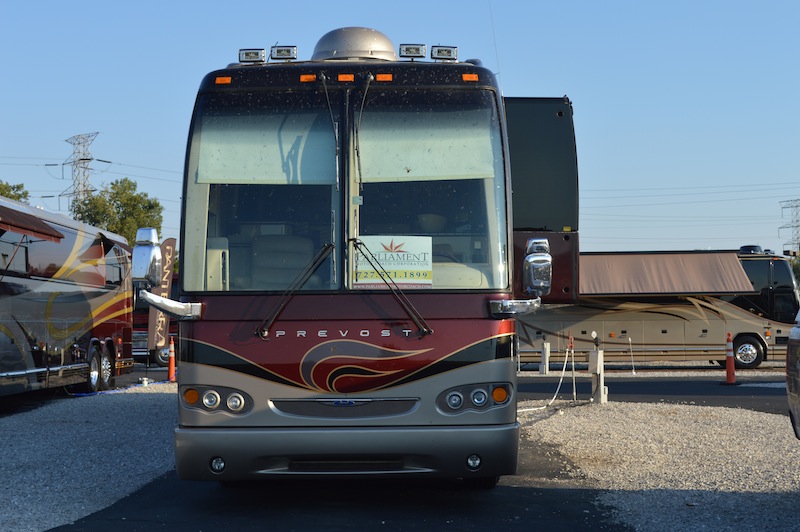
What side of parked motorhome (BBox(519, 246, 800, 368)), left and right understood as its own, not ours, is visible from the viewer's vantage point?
right

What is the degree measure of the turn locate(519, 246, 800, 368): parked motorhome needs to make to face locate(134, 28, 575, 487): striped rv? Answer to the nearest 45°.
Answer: approximately 90° to its right

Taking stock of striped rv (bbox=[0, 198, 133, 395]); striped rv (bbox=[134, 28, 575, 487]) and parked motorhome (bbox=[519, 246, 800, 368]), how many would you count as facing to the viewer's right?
1

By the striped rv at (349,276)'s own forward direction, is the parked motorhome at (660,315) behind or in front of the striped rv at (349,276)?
behind

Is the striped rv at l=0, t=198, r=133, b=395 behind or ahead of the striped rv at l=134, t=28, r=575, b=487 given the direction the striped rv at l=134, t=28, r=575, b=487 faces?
behind

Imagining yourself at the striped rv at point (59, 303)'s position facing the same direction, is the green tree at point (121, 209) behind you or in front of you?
behind

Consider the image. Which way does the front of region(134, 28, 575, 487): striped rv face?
toward the camera

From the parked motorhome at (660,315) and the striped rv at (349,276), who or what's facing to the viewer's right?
the parked motorhome

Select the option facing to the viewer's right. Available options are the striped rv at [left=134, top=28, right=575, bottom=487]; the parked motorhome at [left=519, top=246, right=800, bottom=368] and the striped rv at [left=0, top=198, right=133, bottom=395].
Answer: the parked motorhome

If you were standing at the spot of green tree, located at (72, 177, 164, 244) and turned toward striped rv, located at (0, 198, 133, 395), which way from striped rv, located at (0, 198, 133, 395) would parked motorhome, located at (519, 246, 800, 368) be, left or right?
left

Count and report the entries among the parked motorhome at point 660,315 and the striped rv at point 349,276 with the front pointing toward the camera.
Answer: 1

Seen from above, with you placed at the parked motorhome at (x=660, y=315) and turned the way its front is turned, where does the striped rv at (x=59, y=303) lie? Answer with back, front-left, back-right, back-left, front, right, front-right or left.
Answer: back-right
